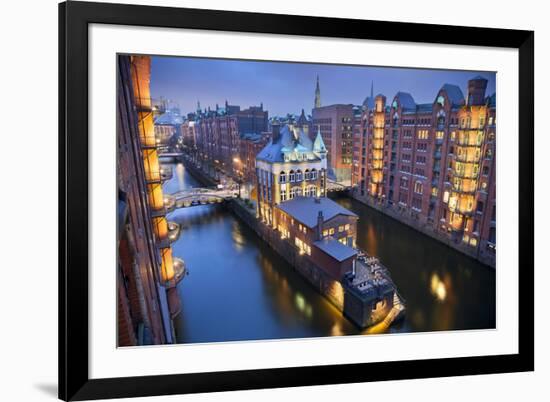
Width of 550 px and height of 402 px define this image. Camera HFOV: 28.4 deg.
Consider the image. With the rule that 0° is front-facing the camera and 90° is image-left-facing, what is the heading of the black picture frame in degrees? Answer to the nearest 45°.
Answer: approximately 315°
